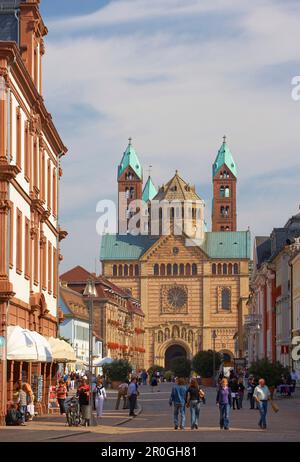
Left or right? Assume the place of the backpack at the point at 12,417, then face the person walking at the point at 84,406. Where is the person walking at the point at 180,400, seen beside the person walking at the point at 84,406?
right

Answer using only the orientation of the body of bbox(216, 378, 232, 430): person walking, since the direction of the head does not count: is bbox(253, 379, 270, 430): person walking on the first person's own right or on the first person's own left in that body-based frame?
on the first person's own left
